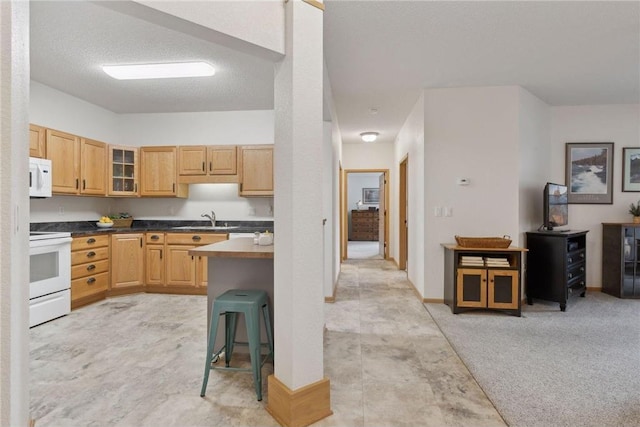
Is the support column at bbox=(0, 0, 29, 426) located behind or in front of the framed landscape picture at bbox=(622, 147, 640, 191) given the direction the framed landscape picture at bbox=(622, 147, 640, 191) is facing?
in front

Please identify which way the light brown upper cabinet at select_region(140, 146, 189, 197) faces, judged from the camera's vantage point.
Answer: facing the viewer

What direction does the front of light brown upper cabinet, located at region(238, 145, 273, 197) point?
toward the camera

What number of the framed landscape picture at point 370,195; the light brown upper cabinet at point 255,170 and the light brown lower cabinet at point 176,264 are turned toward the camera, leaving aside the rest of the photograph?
3

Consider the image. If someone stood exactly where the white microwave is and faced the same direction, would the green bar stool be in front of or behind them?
in front

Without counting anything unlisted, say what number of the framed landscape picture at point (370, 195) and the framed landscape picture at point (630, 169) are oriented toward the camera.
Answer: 2

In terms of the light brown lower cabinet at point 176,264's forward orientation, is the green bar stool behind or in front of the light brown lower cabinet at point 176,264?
in front

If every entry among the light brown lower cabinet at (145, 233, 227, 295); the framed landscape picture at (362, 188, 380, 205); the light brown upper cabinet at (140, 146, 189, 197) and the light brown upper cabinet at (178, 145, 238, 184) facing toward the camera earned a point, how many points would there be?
4

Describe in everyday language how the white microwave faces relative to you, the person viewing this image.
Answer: facing the viewer and to the right of the viewer

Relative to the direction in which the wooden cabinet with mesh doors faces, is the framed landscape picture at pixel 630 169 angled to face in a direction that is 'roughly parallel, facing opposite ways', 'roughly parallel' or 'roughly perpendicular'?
roughly parallel

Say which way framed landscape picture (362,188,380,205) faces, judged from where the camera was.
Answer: facing the viewer

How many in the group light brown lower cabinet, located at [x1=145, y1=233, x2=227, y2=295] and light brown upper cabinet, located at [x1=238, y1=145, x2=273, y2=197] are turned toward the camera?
2

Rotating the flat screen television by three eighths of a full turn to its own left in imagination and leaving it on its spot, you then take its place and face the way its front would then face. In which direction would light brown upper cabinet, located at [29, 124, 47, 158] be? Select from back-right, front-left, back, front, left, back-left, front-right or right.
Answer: back-left
